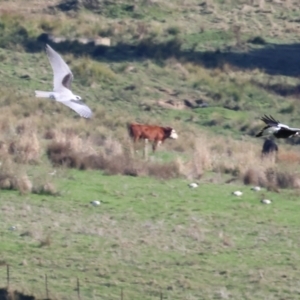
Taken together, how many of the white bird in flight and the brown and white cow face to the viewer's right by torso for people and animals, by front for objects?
2

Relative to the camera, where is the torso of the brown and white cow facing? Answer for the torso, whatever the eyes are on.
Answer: to the viewer's right

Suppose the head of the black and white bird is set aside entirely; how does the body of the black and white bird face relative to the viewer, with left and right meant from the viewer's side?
facing to the right of the viewer

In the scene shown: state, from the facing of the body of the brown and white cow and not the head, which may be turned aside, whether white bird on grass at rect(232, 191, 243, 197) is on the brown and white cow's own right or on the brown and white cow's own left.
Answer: on the brown and white cow's own right

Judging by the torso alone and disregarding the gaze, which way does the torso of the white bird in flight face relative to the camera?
to the viewer's right

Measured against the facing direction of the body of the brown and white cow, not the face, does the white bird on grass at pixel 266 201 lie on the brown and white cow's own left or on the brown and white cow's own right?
on the brown and white cow's own right
